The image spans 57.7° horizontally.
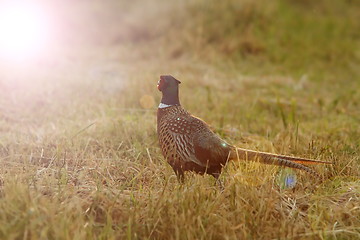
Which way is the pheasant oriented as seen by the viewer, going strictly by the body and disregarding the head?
to the viewer's left
